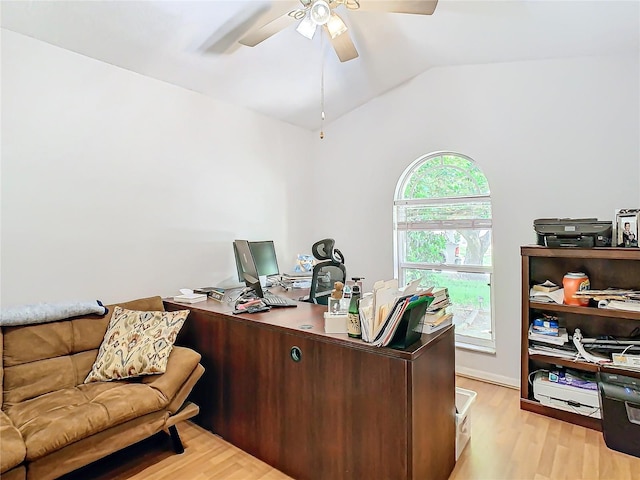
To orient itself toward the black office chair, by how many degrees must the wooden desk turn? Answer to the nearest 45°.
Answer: approximately 45° to its left

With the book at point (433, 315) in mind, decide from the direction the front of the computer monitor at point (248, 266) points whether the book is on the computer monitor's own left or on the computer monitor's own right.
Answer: on the computer monitor's own right

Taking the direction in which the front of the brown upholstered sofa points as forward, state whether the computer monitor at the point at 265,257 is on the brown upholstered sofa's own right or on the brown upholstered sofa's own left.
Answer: on the brown upholstered sofa's own left

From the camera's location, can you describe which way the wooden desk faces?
facing away from the viewer and to the right of the viewer

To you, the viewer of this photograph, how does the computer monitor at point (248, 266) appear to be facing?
facing away from the viewer and to the right of the viewer

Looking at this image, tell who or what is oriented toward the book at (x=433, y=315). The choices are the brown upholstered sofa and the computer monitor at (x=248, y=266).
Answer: the brown upholstered sofa

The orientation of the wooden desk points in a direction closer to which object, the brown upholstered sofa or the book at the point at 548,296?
the book

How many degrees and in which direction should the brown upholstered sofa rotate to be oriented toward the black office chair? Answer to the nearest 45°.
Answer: approximately 45° to its left

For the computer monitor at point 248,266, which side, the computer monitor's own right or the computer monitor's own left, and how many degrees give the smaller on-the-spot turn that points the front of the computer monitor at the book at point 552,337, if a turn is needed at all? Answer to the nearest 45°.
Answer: approximately 45° to the computer monitor's own right

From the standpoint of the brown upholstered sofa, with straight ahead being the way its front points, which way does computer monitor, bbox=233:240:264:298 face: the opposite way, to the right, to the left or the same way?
to the left
